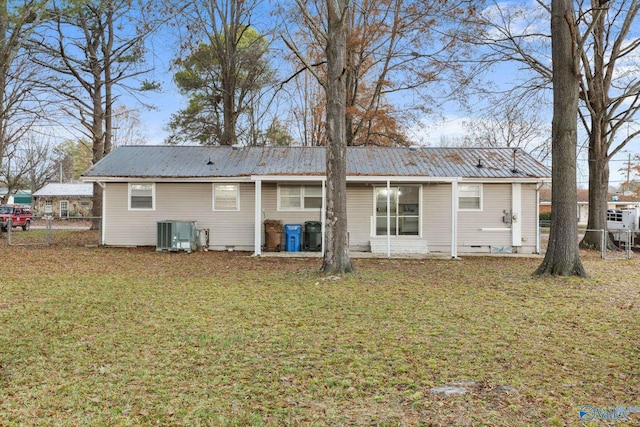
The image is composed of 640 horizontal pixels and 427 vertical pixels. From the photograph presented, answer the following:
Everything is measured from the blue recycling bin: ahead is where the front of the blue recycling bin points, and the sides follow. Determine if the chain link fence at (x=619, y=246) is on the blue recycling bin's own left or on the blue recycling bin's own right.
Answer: on the blue recycling bin's own left

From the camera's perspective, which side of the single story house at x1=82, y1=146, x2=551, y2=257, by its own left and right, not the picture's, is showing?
back

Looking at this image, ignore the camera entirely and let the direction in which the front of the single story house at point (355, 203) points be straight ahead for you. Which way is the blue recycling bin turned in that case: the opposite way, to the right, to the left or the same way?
the opposite way

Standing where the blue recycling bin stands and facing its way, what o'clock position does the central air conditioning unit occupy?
The central air conditioning unit is roughly at 3 o'clock from the blue recycling bin.

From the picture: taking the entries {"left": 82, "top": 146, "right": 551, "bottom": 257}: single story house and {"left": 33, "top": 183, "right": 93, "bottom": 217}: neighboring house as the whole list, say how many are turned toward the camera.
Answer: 1

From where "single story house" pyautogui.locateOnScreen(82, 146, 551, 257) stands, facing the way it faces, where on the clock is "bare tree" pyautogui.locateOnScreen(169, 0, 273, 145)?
The bare tree is roughly at 11 o'clock from the single story house.

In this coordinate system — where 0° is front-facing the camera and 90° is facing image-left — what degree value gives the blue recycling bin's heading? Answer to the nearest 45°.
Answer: approximately 0°

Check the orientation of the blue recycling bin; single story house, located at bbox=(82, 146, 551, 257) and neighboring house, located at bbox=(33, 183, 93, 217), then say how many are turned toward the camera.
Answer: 2

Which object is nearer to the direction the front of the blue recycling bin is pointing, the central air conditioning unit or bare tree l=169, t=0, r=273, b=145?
the central air conditioning unit
